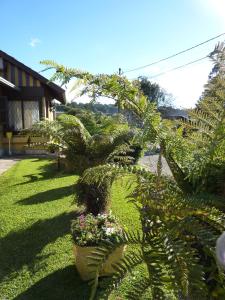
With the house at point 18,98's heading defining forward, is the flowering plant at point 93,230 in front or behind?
in front

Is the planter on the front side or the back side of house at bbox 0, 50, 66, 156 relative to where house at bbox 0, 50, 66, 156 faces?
on the front side

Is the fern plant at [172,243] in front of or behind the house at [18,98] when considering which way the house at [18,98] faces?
in front
